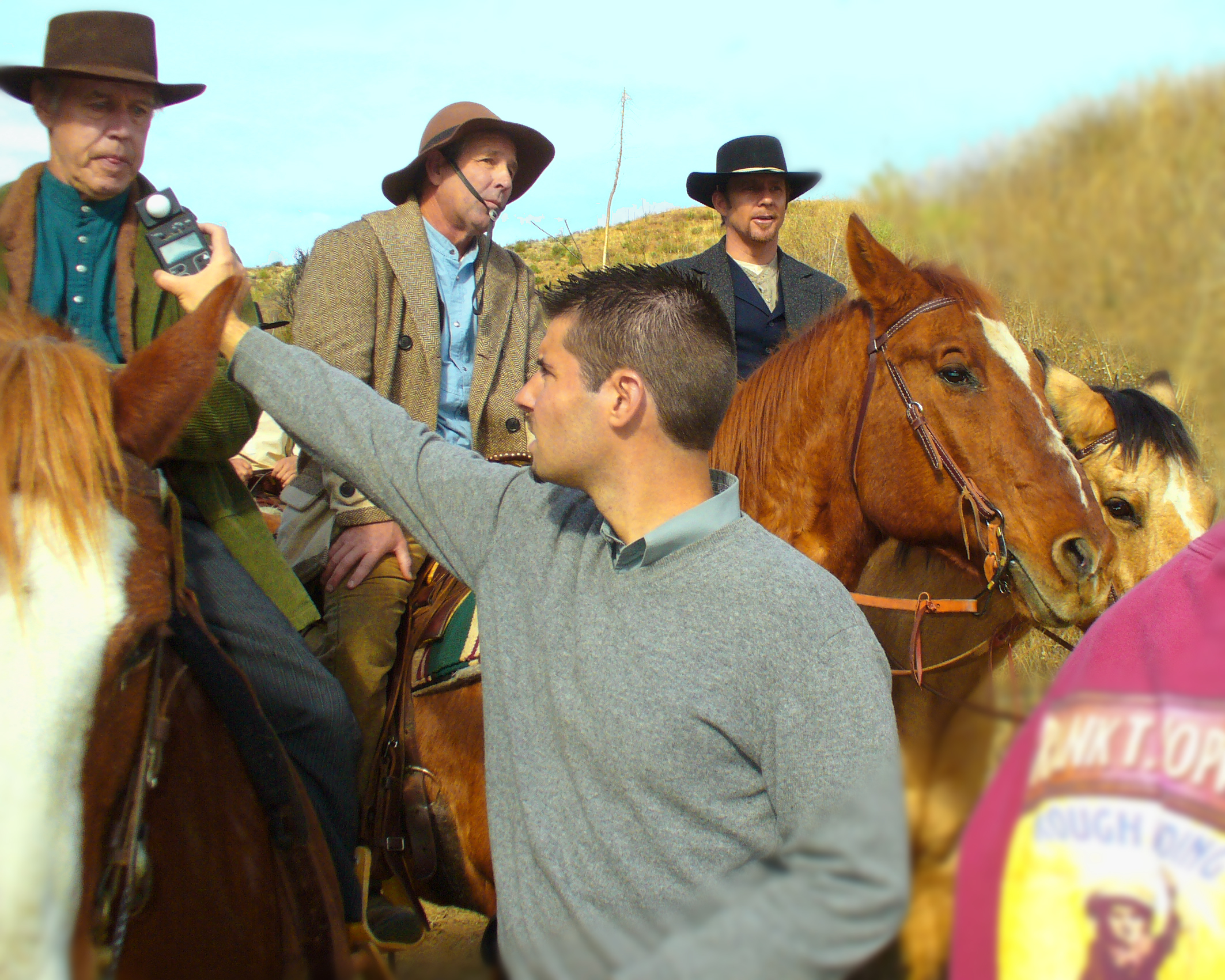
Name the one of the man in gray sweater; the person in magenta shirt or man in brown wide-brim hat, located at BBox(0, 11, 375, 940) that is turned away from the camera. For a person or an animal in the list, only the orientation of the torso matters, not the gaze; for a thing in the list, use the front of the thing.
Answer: the person in magenta shirt

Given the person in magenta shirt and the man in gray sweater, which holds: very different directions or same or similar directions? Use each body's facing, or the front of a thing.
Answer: very different directions

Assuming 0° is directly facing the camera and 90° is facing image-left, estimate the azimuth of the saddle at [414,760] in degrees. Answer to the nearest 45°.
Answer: approximately 315°

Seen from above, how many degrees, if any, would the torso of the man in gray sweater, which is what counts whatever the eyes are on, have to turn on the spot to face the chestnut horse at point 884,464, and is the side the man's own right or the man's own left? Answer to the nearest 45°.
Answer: approximately 180°

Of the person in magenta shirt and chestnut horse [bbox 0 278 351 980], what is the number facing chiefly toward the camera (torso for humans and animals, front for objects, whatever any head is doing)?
1

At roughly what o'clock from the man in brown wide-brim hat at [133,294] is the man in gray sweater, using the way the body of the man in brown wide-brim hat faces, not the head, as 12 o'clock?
The man in gray sweater is roughly at 11 o'clock from the man in brown wide-brim hat.

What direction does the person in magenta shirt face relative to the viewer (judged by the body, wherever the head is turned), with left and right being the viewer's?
facing away from the viewer

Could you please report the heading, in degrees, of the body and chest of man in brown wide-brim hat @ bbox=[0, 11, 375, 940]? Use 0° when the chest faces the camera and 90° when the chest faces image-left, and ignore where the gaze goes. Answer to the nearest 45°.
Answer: approximately 0°

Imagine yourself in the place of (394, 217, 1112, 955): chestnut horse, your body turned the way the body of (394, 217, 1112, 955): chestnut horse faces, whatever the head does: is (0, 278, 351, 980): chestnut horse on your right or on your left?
on your right

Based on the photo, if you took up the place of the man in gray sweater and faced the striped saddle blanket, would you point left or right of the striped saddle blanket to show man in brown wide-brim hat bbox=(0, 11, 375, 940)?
left

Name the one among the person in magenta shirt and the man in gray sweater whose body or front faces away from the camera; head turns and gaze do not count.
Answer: the person in magenta shirt
